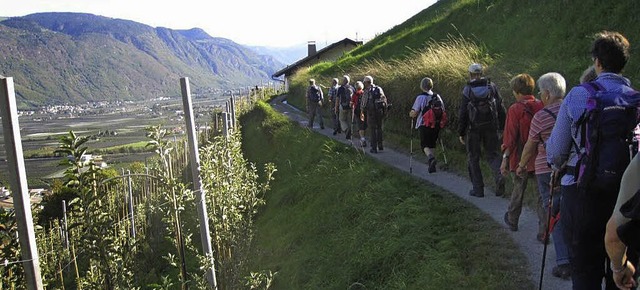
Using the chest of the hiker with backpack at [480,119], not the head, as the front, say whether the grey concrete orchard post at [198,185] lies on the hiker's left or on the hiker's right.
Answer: on the hiker's left

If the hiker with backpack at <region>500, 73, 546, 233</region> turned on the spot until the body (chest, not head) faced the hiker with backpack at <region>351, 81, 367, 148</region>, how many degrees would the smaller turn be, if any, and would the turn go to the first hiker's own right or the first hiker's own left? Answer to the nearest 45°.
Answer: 0° — they already face them

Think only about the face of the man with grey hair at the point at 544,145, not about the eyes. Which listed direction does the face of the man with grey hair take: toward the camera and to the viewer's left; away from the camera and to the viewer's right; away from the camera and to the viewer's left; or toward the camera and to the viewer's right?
away from the camera and to the viewer's left

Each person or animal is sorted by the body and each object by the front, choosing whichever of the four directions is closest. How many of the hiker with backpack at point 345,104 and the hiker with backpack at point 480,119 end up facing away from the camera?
2

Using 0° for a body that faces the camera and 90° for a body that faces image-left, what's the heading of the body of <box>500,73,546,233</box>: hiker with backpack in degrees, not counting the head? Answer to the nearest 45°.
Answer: approximately 135°

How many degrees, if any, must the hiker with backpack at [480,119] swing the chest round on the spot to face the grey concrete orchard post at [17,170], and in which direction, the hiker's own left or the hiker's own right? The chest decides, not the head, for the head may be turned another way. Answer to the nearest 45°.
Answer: approximately 135° to the hiker's own left

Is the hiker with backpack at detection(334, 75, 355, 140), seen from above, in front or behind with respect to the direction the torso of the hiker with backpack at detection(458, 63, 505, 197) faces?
in front

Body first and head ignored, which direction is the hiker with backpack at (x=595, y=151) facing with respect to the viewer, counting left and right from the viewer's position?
facing away from the viewer and to the left of the viewer

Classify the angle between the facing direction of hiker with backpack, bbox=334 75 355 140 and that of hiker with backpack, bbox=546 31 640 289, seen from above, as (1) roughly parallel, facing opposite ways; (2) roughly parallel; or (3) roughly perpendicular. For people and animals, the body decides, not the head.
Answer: roughly parallel

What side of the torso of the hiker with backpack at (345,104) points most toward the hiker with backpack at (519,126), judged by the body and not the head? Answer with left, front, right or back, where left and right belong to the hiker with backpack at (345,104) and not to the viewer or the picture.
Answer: back

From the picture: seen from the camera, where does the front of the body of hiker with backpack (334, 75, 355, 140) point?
away from the camera

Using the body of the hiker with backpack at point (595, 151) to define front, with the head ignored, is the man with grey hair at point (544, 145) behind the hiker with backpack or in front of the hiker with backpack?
in front

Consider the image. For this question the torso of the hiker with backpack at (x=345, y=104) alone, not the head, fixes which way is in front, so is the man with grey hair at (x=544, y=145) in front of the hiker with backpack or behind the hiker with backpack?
behind

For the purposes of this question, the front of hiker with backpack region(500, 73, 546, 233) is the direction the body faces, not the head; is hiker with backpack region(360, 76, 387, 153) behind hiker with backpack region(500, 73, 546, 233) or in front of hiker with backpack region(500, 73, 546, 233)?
in front

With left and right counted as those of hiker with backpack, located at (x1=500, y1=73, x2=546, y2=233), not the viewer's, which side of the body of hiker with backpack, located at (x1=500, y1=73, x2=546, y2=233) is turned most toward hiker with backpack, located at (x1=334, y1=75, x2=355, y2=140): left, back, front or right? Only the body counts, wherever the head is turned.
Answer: front

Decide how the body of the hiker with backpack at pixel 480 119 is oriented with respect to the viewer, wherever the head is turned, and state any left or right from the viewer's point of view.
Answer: facing away from the viewer

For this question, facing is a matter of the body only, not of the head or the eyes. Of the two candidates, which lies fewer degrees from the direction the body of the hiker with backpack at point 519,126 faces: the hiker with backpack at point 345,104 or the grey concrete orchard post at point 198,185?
the hiker with backpack
